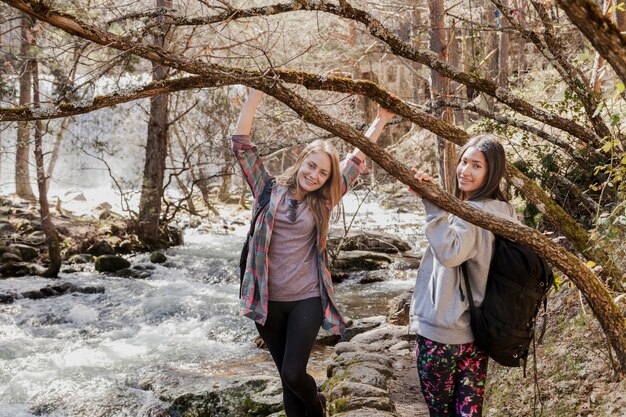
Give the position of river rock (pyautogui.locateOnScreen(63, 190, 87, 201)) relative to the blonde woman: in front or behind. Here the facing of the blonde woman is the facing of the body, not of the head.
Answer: behind

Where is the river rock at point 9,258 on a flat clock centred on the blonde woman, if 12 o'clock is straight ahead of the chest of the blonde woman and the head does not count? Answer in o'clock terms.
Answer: The river rock is roughly at 5 o'clock from the blonde woman.

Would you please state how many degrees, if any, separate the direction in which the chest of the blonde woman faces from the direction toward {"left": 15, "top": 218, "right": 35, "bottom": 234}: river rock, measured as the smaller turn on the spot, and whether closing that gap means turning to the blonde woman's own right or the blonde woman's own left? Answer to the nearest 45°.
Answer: approximately 135° to the blonde woman's own right

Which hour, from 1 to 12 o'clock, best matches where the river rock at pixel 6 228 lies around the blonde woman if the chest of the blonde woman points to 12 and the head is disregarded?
The river rock is roughly at 5 o'clock from the blonde woman.

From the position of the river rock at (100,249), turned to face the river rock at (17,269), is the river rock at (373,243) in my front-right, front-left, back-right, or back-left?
back-left

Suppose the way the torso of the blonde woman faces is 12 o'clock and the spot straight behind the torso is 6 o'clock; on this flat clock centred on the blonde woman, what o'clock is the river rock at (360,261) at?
The river rock is roughly at 6 o'clock from the blonde woman.

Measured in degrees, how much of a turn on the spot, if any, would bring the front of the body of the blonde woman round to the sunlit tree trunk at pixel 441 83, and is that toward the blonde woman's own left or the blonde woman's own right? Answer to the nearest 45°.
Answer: approximately 180°

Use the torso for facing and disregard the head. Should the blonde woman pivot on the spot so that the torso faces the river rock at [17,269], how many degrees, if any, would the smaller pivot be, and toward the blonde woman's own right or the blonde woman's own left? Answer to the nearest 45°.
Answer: approximately 135° to the blonde woman's own right

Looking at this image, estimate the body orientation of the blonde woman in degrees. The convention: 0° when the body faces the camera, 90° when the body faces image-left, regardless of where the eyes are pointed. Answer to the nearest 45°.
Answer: approximately 0°

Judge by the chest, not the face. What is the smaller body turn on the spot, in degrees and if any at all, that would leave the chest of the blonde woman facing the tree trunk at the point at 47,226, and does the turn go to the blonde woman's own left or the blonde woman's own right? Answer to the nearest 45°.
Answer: approximately 135° to the blonde woman's own right
